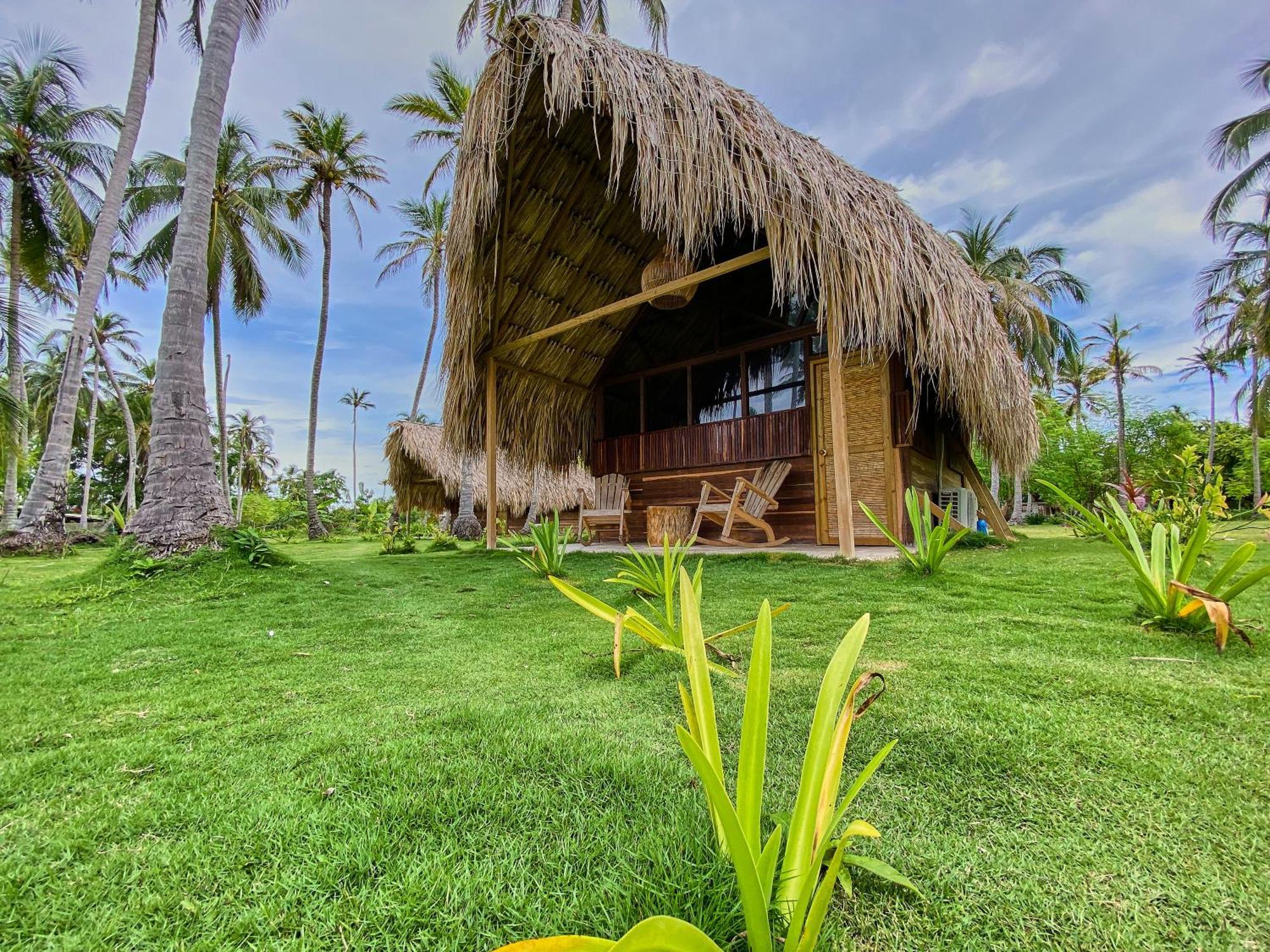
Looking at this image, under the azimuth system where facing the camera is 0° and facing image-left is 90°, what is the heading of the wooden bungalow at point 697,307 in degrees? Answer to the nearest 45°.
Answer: approximately 45°

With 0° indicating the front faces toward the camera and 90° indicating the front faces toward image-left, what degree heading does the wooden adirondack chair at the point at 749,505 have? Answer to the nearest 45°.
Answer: approximately 45°

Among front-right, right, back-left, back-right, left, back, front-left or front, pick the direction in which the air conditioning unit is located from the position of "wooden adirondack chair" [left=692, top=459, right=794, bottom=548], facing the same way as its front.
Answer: back

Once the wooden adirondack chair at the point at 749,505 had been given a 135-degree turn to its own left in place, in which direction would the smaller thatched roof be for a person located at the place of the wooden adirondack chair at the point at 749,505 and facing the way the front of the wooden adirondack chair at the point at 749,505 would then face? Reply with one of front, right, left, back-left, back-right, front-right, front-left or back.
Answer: back-left

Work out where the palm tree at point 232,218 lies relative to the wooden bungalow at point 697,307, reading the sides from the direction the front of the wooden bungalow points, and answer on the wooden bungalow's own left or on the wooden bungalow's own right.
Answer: on the wooden bungalow's own right

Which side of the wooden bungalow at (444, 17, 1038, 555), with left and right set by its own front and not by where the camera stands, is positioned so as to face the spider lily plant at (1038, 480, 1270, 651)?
left

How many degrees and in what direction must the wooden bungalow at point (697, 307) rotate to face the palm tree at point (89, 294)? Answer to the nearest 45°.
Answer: approximately 45° to its right

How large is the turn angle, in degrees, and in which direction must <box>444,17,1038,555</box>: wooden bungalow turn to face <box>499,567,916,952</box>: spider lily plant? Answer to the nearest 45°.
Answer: approximately 45° to its left

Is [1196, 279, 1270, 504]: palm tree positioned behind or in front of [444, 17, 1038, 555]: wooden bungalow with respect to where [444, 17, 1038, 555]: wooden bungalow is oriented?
behind

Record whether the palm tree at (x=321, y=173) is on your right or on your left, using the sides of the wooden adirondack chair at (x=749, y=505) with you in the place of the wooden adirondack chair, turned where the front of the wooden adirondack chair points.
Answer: on your right
